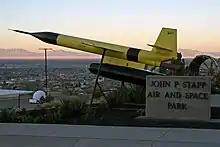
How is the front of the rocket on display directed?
to the viewer's left
